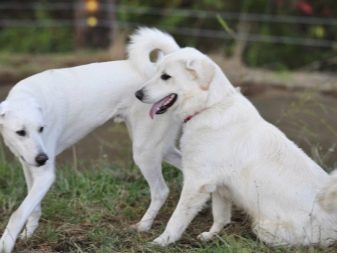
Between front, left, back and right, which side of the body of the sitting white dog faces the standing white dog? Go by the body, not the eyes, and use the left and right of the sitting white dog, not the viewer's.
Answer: front

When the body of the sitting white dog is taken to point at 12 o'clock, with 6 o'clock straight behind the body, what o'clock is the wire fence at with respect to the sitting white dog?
The wire fence is roughly at 3 o'clock from the sitting white dog.

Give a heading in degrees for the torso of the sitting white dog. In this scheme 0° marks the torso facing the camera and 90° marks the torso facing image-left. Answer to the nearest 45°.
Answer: approximately 90°

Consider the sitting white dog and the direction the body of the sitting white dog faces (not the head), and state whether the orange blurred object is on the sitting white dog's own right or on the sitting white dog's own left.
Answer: on the sitting white dog's own right
